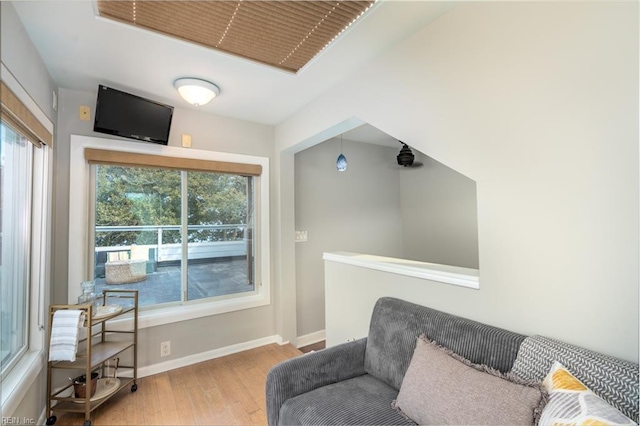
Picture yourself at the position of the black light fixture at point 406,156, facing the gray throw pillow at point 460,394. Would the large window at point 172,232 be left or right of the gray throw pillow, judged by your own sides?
right

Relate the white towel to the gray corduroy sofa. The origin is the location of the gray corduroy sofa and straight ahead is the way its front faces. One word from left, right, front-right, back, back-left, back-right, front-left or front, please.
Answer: front-right

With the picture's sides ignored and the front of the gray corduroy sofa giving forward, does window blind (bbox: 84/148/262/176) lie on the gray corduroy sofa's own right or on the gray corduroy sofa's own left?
on the gray corduroy sofa's own right

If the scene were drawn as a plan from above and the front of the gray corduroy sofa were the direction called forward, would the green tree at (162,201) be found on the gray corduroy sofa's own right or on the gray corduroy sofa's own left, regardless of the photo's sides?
on the gray corduroy sofa's own right

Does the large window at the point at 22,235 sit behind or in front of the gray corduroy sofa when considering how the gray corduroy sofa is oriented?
in front

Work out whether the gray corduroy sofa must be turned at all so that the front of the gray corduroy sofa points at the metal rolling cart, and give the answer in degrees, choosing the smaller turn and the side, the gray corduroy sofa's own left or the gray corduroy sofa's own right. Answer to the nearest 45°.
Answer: approximately 45° to the gray corduroy sofa's own right

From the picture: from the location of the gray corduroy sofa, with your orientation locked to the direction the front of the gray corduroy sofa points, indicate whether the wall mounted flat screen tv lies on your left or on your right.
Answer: on your right

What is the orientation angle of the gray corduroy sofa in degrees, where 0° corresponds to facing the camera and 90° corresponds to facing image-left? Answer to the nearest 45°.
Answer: approximately 45°

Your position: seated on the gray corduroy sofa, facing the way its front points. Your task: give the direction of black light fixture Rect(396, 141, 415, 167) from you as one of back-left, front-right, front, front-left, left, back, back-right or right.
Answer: back-right

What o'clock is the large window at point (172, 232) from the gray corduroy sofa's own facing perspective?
The large window is roughly at 2 o'clock from the gray corduroy sofa.
